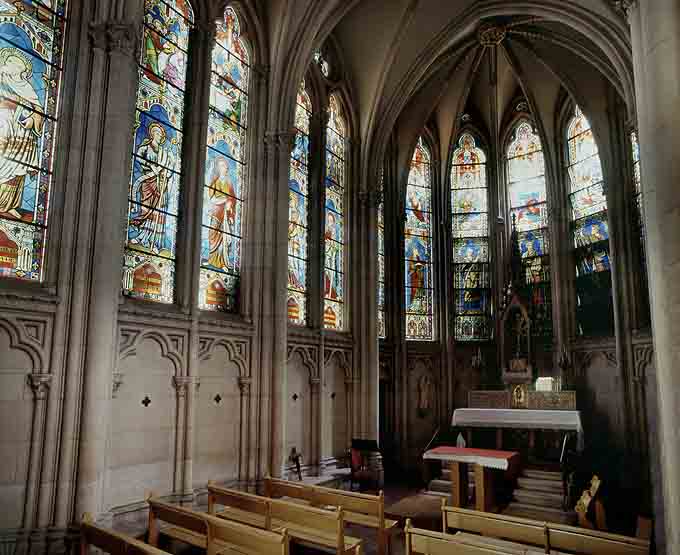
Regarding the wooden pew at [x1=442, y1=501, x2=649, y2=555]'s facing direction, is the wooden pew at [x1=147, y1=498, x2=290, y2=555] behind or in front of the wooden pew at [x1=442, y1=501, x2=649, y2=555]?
behind

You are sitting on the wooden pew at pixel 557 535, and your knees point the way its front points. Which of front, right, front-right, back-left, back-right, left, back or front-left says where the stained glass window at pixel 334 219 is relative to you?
left

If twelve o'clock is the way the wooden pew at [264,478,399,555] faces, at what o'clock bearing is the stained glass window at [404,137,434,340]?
The stained glass window is roughly at 11 o'clock from the wooden pew.

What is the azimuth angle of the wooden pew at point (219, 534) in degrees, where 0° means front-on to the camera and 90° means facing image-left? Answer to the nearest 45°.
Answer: approximately 225°

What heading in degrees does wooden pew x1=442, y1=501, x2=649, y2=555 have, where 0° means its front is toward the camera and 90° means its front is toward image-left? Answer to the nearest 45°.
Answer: approximately 225°

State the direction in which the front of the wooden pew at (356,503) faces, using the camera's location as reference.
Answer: facing away from the viewer and to the right of the viewer

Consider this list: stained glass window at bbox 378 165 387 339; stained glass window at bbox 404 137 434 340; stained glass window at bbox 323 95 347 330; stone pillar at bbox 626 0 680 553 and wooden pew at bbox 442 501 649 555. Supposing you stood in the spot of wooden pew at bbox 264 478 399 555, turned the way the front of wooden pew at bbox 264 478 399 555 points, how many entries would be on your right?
2

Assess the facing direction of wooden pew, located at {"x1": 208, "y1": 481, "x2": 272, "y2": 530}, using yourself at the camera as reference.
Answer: facing away from the viewer and to the right of the viewer

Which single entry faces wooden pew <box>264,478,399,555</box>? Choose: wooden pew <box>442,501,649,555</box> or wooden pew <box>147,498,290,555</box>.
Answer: wooden pew <box>147,498,290,555</box>

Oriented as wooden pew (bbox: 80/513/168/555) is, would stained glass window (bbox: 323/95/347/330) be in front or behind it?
in front

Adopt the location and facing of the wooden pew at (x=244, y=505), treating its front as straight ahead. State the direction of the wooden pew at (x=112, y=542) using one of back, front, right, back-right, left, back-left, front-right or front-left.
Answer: back
